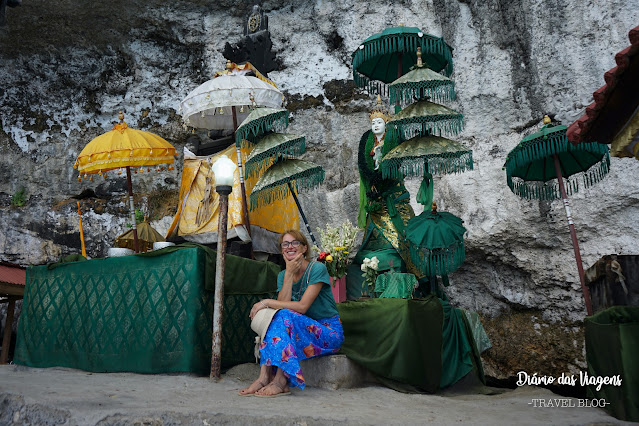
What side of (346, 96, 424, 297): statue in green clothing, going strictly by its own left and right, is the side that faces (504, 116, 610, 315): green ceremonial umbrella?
left

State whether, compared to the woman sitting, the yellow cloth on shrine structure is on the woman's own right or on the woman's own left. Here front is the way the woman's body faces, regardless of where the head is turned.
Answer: on the woman's own right

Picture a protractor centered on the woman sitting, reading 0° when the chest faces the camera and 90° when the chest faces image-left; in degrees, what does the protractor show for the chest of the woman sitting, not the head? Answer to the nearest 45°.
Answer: approximately 45°

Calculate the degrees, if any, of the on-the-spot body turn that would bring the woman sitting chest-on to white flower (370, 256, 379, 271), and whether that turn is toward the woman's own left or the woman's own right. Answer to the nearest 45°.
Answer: approximately 180°

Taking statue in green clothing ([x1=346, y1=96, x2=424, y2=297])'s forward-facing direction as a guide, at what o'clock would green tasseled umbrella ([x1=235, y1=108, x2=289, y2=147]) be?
The green tasseled umbrella is roughly at 2 o'clock from the statue in green clothing.

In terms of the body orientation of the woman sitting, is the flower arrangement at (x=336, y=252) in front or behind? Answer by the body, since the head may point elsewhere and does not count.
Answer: behind
